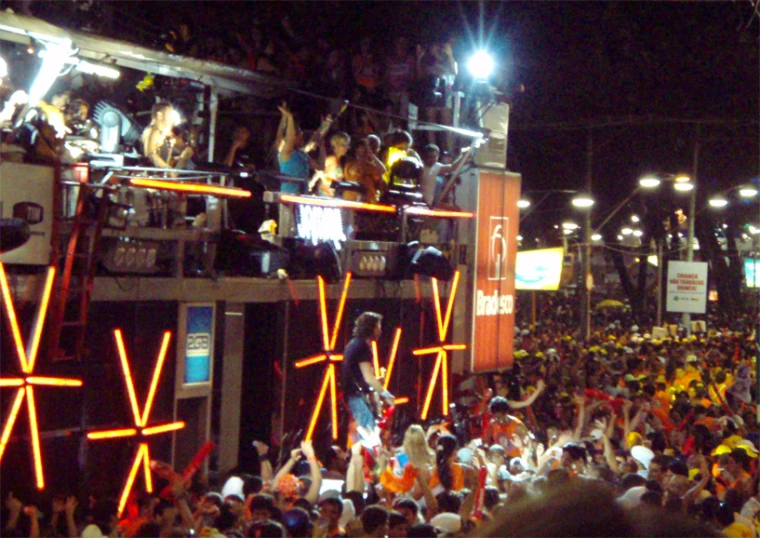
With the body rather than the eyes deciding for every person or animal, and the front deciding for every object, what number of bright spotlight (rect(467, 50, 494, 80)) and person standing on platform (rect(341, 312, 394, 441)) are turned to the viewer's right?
1

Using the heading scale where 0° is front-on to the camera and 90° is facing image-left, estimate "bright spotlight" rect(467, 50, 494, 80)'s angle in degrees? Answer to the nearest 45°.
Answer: approximately 0°

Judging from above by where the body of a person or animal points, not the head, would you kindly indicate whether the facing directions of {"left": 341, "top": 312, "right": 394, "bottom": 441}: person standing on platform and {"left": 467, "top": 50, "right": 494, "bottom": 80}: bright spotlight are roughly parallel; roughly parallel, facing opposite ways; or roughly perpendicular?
roughly perpendicular

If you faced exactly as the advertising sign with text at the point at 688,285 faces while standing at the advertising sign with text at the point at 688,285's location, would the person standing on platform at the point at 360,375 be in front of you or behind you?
in front

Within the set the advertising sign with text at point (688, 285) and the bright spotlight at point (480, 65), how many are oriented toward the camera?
2

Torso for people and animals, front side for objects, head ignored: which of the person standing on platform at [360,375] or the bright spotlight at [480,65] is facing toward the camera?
the bright spotlight

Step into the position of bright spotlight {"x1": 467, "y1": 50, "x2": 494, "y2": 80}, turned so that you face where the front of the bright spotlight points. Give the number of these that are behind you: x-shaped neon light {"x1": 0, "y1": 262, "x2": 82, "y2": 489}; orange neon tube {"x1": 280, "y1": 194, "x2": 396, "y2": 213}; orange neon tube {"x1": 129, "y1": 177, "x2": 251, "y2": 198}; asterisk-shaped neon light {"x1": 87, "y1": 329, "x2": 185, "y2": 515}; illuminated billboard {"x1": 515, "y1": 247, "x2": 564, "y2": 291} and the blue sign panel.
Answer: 1

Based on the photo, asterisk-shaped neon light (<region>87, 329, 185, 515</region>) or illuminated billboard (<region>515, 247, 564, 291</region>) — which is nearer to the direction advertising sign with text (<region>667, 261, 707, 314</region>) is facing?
the asterisk-shaped neon light

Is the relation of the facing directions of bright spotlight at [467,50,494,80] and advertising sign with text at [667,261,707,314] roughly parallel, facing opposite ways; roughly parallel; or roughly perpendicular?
roughly parallel

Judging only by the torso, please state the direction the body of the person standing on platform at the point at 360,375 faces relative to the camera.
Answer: to the viewer's right

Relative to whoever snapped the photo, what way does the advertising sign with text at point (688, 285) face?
facing the viewer

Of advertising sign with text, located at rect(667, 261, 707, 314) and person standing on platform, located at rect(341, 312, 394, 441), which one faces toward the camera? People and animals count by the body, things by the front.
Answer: the advertising sign with text

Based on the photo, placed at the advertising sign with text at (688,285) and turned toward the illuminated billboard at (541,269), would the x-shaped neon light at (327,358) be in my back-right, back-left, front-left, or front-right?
front-left
